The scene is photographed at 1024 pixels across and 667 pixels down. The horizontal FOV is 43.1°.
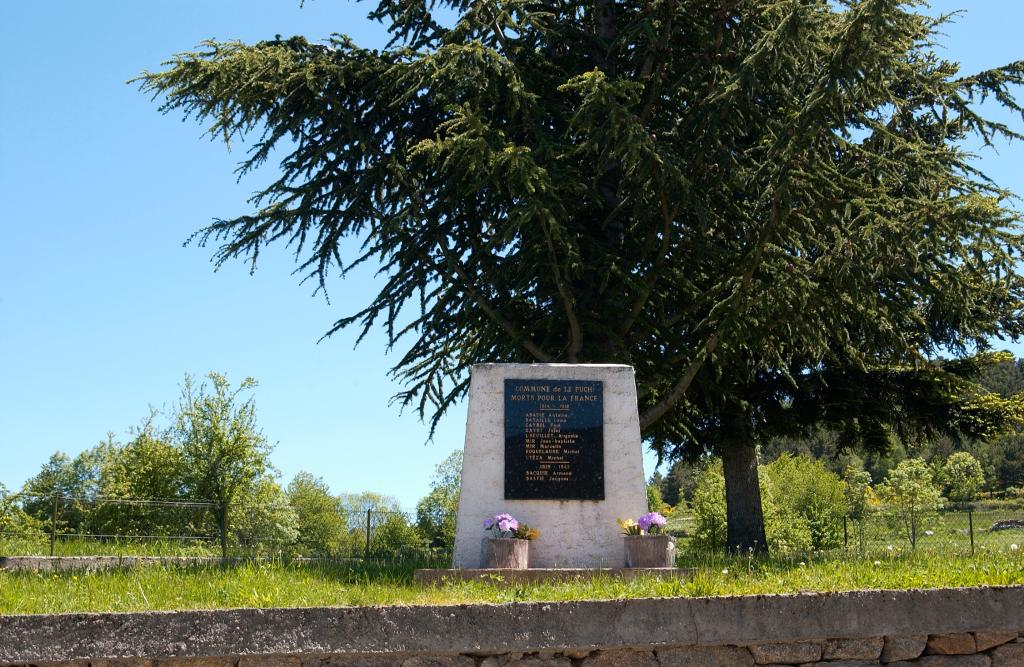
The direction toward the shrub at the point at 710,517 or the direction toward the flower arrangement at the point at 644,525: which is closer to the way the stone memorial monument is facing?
the flower arrangement

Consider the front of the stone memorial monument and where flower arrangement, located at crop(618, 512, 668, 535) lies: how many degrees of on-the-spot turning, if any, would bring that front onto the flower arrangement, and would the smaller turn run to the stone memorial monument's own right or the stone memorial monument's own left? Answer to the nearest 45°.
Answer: approximately 90° to the stone memorial monument's own left

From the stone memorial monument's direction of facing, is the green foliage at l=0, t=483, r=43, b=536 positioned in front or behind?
behind

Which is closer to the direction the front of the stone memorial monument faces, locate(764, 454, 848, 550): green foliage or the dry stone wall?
the dry stone wall

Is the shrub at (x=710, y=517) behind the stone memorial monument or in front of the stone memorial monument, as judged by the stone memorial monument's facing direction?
behind

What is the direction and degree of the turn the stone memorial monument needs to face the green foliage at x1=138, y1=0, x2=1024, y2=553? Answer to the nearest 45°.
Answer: approximately 180°

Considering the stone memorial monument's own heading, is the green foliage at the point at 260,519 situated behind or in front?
behind

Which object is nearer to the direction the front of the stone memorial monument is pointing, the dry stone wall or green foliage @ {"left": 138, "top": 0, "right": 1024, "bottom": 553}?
the dry stone wall

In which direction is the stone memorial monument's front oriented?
toward the camera

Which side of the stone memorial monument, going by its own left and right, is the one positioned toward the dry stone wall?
front

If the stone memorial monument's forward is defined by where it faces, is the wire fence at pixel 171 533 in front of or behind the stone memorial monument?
behind
